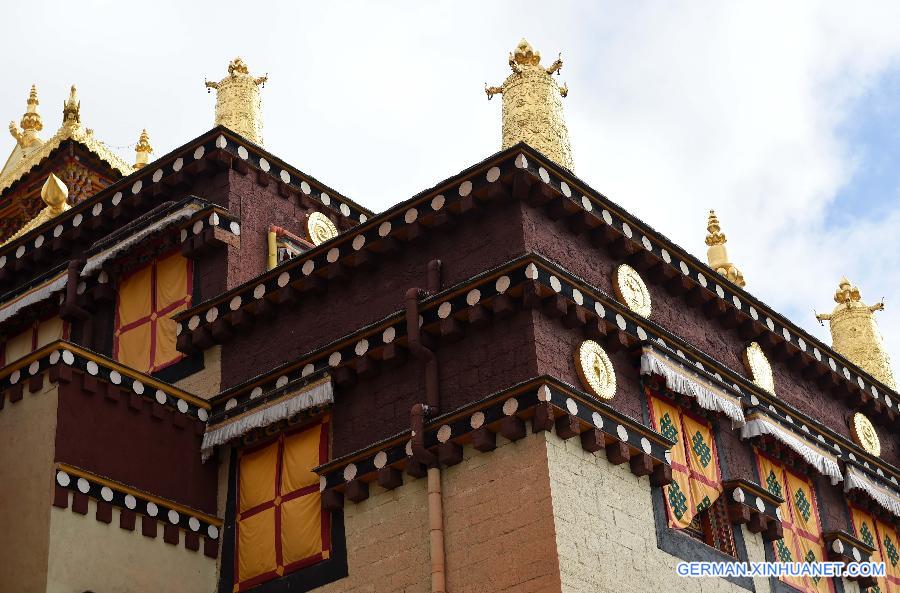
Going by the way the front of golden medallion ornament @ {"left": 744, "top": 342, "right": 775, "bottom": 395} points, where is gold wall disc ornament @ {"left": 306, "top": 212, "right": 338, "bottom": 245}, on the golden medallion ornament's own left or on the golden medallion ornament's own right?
on the golden medallion ornament's own right

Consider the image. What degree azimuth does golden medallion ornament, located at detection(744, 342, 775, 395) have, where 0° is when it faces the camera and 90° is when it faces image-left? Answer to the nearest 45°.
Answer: approximately 315°
